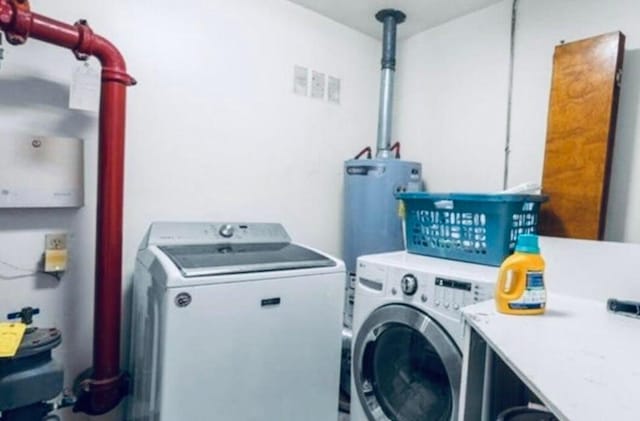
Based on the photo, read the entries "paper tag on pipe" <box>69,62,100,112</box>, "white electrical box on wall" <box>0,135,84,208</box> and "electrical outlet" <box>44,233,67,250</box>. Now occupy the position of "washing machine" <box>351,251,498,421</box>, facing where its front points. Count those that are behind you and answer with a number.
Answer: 0

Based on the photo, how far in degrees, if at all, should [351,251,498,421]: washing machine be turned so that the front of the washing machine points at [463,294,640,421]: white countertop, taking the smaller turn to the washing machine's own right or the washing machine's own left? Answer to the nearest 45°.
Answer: approximately 90° to the washing machine's own left

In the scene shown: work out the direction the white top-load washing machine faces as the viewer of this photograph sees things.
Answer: facing the viewer and to the right of the viewer

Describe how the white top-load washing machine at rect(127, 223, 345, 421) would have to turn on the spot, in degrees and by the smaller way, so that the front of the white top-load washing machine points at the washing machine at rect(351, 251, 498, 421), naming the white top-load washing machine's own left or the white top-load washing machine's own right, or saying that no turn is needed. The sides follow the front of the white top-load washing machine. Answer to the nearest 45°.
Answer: approximately 45° to the white top-load washing machine's own left

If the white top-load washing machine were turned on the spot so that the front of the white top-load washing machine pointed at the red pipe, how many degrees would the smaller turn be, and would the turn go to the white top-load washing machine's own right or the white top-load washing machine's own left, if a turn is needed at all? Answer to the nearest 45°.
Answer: approximately 135° to the white top-load washing machine's own right

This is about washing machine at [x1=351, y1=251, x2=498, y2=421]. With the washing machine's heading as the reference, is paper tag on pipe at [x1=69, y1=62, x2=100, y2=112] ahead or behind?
ahead

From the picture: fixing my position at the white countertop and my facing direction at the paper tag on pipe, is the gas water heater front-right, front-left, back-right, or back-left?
front-right

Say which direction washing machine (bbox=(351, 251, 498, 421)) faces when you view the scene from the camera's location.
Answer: facing the viewer and to the left of the viewer

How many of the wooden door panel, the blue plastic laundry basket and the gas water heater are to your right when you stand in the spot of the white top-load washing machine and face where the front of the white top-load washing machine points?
0

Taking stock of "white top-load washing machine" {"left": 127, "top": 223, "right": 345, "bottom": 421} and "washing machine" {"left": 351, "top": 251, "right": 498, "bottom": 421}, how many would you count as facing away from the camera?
0

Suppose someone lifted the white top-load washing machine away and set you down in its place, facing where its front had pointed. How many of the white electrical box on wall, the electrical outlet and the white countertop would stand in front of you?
1

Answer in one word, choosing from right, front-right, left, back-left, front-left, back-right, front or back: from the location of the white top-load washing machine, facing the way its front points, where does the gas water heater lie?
left
